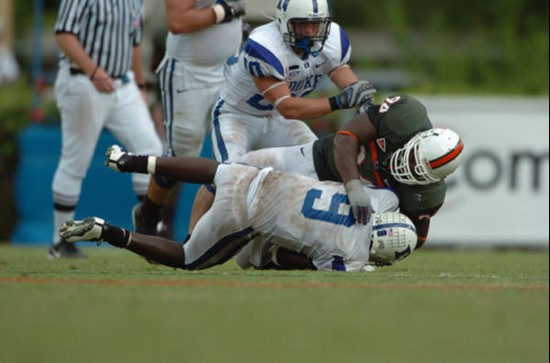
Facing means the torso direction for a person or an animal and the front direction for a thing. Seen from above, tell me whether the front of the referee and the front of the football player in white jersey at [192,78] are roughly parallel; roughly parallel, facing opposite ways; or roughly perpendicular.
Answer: roughly parallel

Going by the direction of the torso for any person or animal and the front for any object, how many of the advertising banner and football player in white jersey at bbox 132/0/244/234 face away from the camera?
0

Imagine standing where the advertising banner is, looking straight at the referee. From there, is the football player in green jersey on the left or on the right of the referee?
left

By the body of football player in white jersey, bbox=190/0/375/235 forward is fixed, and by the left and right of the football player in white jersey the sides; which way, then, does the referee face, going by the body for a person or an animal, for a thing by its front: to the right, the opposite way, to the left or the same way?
the same way

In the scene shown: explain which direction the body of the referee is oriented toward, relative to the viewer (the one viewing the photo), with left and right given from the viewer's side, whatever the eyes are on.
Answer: facing the viewer and to the right of the viewer

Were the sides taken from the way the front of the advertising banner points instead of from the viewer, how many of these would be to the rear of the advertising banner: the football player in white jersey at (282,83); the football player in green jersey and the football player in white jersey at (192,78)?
0

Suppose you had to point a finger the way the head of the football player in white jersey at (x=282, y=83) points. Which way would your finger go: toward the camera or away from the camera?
toward the camera

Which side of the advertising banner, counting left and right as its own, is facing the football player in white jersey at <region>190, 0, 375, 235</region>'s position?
front

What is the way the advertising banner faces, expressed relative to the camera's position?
facing the viewer

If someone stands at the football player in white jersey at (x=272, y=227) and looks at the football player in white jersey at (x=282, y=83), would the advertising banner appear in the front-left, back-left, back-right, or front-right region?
front-right

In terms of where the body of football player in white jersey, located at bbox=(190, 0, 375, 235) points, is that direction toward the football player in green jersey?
yes

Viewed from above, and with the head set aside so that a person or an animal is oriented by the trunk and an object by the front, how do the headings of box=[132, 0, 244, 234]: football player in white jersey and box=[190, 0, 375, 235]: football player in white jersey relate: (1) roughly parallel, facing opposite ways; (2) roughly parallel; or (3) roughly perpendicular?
roughly parallel

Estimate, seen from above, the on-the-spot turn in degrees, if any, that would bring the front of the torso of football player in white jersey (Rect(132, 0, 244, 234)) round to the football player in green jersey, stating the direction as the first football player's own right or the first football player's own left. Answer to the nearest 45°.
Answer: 0° — they already face them

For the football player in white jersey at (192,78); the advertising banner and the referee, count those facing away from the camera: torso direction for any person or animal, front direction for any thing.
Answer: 0
